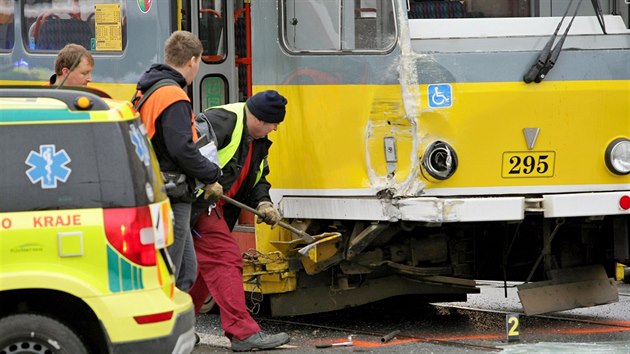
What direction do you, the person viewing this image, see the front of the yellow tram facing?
facing the viewer and to the right of the viewer
